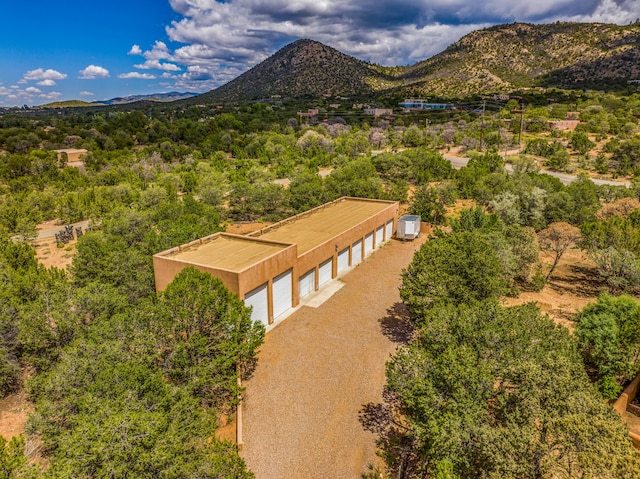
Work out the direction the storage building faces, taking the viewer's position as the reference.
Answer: facing the viewer and to the right of the viewer

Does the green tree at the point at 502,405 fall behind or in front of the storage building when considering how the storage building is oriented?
in front

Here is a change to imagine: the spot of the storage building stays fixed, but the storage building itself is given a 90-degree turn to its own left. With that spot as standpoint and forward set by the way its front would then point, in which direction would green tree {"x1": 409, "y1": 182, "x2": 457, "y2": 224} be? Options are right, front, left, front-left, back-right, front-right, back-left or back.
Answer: front

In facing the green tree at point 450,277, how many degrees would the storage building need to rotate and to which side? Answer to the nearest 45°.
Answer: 0° — it already faces it

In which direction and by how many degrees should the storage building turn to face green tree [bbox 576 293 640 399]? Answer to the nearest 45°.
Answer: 0° — it already faces it

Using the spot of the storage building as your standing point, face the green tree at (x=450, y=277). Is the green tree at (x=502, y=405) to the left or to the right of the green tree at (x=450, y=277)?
right
